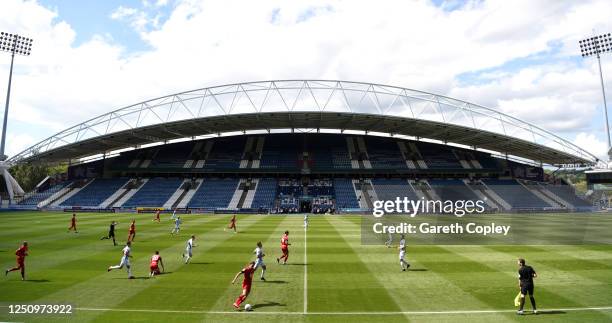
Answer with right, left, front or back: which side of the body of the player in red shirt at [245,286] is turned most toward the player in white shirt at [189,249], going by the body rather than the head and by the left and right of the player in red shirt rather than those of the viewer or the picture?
left

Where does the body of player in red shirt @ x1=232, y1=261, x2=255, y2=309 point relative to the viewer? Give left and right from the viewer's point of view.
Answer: facing to the right of the viewer
